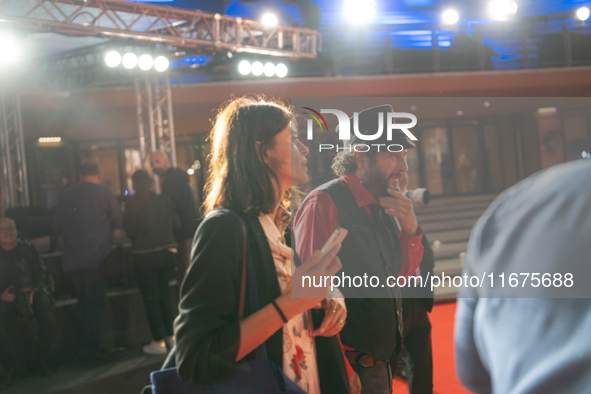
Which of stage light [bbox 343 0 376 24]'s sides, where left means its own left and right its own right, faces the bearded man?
front

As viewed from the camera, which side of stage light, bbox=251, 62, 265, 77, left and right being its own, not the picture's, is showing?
front

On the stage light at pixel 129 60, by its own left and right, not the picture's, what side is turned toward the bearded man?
front

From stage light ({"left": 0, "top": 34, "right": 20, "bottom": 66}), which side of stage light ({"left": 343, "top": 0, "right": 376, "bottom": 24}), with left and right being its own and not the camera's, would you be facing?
right

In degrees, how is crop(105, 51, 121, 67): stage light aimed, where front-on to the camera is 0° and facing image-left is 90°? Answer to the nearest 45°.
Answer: approximately 0°
